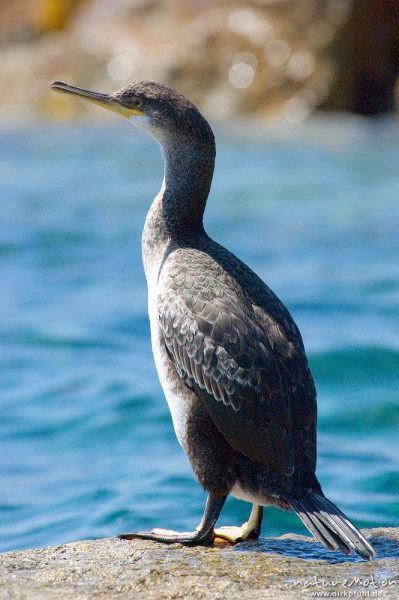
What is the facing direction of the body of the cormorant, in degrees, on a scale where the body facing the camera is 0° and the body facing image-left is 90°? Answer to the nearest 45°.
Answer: approximately 90°
